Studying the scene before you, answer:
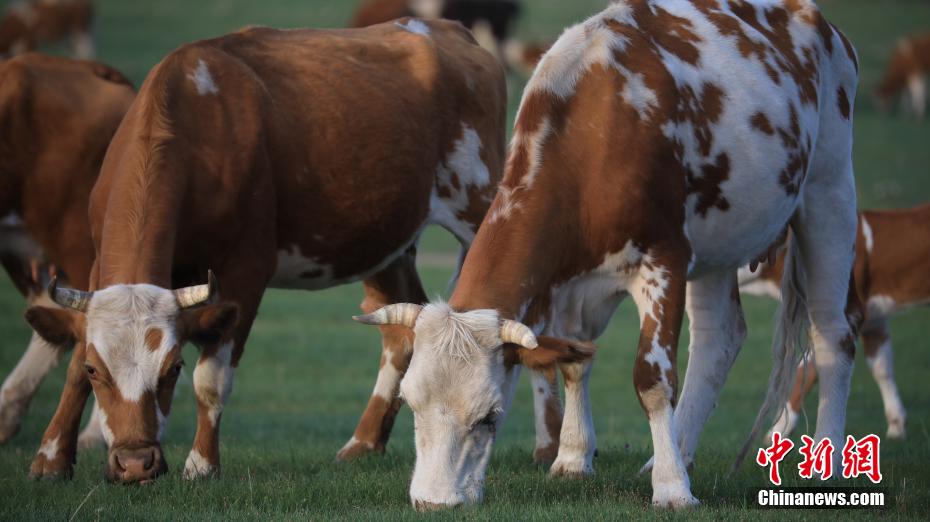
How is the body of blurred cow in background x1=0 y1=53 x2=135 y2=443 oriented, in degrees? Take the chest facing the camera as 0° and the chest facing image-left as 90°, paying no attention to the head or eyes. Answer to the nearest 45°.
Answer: approximately 90°

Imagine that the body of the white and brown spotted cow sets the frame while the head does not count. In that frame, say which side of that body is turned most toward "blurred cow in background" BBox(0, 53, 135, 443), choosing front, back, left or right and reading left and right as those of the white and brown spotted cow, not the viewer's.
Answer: right

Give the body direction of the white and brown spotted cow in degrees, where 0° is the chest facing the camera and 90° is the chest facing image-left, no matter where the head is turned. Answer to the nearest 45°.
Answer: approximately 45°

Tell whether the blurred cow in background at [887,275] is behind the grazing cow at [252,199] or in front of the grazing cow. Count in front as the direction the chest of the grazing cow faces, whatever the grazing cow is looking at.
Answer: behind

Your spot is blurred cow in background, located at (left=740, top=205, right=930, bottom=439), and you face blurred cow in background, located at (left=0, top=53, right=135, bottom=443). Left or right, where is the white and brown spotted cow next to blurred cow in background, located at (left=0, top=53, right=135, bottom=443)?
left

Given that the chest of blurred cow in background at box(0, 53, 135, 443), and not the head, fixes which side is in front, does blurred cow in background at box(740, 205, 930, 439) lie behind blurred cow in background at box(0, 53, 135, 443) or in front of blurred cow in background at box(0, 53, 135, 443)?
behind

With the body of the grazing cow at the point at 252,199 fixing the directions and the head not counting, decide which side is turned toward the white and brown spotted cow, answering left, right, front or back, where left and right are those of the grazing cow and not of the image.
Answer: left

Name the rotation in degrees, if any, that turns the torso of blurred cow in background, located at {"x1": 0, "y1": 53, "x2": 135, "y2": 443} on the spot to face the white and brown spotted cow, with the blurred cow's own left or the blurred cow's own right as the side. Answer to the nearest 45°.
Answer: approximately 135° to the blurred cow's own left

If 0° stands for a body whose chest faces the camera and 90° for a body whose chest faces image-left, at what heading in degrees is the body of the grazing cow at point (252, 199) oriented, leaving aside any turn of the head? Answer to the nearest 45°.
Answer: approximately 45°
